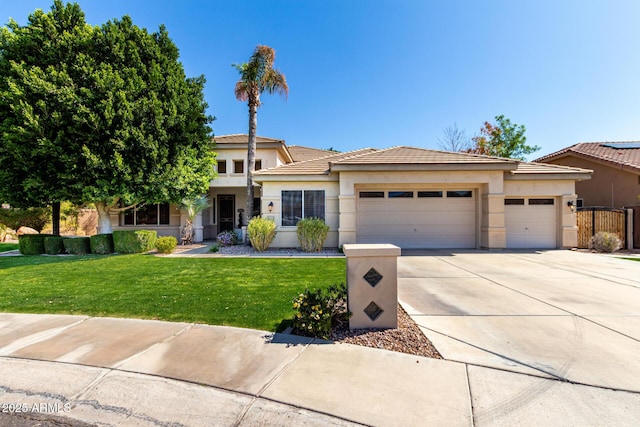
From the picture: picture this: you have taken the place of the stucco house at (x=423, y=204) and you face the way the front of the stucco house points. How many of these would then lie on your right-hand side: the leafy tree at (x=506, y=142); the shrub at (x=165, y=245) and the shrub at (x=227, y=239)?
2

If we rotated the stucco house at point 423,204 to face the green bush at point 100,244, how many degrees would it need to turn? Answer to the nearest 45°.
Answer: approximately 90° to its right

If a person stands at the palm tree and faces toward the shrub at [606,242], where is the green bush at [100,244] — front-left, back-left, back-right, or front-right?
back-right

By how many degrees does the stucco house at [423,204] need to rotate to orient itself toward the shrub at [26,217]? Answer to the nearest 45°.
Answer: approximately 90° to its right

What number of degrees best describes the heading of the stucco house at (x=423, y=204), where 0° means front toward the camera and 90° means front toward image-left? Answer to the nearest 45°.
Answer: approximately 0°

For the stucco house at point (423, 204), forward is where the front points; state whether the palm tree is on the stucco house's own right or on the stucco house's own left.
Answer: on the stucco house's own right

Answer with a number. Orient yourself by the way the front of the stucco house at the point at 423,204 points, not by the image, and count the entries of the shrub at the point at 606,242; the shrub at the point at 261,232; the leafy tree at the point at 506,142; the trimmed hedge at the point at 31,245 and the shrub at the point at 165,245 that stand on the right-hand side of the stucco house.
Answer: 3

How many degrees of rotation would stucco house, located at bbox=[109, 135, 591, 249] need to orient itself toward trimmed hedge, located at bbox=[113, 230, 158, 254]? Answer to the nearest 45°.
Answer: approximately 90° to its right

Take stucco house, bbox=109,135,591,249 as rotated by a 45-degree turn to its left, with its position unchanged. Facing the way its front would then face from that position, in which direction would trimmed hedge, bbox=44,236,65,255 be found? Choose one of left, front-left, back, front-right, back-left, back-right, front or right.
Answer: back-right

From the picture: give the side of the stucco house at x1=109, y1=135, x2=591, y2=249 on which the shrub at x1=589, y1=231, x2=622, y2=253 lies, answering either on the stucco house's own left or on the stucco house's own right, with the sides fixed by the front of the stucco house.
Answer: on the stucco house's own left
